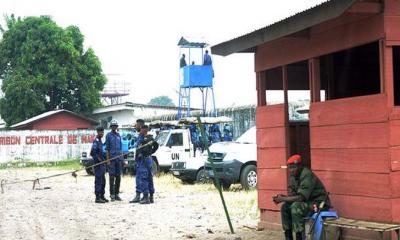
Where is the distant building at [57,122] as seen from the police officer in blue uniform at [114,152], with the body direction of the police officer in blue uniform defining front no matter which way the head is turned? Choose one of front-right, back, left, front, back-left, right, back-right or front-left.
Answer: back

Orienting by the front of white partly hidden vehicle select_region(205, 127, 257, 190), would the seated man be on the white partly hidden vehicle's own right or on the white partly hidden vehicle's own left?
on the white partly hidden vehicle's own left

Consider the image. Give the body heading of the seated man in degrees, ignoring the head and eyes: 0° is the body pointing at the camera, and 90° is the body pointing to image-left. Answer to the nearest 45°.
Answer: approximately 45°

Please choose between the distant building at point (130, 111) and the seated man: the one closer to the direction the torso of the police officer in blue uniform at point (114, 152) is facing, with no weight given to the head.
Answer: the seated man

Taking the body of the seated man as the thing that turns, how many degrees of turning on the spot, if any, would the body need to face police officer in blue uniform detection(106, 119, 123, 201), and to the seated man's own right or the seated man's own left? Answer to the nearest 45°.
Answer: approximately 90° to the seated man's own right

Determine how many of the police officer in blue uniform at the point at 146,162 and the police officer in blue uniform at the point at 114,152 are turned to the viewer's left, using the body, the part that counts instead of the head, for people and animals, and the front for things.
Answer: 1

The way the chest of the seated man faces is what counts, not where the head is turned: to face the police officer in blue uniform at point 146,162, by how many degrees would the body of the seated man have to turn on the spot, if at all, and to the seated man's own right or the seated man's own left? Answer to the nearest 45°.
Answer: approximately 90° to the seated man's own right

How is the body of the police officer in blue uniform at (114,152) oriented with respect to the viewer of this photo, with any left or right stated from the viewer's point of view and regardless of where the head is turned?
facing the viewer

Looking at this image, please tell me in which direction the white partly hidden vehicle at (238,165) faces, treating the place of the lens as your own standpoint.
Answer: facing the viewer and to the left of the viewer

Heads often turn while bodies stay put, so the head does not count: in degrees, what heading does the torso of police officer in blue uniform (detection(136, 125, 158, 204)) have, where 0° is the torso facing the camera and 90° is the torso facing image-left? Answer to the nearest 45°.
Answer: approximately 90°

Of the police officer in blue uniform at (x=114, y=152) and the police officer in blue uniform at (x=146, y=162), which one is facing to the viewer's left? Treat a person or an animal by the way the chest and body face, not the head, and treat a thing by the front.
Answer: the police officer in blue uniform at (x=146, y=162)

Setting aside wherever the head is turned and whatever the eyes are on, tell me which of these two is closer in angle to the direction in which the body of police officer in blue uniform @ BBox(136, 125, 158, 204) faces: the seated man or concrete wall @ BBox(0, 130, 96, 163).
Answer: the concrete wall

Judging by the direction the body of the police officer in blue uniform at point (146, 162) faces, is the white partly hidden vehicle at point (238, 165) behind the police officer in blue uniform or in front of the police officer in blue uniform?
behind
